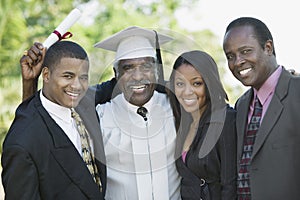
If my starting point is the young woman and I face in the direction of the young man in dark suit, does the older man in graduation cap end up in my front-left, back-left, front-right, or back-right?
front-right

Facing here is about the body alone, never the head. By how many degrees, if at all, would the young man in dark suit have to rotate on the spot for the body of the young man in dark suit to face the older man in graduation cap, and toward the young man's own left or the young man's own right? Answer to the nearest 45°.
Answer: approximately 90° to the young man's own left

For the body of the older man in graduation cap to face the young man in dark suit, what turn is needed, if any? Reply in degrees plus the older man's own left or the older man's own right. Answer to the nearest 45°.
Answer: approximately 45° to the older man's own right

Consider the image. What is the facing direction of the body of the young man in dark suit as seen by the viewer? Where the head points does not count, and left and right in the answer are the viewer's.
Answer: facing the viewer and to the right of the viewer

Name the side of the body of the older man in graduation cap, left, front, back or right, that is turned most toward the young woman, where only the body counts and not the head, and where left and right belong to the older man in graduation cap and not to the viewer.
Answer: left

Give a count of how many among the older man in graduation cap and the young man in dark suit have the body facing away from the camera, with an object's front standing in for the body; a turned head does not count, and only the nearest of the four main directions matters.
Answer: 0

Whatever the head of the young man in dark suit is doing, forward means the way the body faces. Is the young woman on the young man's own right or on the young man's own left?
on the young man's own left

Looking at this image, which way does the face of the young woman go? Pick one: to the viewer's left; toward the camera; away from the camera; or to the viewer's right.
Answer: toward the camera

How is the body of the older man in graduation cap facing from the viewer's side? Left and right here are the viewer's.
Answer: facing the viewer

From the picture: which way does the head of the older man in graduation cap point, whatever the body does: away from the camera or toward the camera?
toward the camera

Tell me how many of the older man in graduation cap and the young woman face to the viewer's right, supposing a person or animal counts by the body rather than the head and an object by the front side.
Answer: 0

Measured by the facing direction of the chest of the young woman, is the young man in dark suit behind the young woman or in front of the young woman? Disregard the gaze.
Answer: in front

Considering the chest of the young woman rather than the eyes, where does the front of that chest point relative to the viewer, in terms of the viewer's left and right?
facing the viewer and to the left of the viewer
